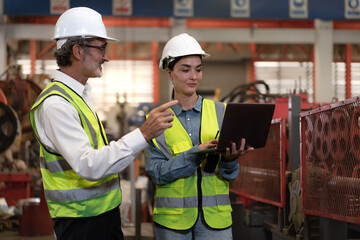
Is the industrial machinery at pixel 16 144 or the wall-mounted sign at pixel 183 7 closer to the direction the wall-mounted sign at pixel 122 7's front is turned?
the industrial machinery

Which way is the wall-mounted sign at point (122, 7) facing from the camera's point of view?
toward the camera

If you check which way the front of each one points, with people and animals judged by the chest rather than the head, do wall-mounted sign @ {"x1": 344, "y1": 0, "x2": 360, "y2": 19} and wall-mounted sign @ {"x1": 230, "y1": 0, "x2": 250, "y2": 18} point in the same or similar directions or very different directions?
same or similar directions

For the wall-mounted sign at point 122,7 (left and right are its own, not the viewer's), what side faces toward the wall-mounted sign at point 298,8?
left

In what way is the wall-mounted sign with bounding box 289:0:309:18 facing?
toward the camera

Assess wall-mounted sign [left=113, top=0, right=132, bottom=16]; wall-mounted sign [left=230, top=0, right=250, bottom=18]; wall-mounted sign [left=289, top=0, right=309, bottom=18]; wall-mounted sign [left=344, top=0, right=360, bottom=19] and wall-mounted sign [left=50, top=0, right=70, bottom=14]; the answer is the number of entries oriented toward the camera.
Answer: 5

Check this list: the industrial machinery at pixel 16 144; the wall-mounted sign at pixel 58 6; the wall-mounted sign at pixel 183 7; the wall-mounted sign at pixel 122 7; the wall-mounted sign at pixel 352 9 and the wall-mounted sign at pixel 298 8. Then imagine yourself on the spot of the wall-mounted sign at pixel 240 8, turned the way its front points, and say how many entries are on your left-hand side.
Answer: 2

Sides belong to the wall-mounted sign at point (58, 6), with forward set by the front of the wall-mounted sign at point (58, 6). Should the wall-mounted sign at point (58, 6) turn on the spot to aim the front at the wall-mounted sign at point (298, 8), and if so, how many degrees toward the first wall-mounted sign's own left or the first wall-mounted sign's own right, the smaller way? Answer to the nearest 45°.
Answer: approximately 90° to the first wall-mounted sign's own left

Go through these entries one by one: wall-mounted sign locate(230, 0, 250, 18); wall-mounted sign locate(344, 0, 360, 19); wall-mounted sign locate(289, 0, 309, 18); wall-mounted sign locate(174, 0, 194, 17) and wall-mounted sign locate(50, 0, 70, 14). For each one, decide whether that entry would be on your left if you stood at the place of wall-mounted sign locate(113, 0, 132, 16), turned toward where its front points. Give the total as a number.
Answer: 4

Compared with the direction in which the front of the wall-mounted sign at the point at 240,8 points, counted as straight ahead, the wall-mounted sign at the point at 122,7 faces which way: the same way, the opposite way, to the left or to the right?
the same way

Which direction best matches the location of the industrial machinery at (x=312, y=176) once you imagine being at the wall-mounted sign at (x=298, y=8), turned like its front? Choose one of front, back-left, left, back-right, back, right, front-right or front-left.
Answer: front

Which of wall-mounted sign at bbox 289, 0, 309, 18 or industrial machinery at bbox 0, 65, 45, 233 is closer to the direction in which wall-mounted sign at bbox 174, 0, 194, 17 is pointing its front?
the industrial machinery

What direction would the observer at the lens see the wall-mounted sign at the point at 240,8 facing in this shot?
facing the viewer
